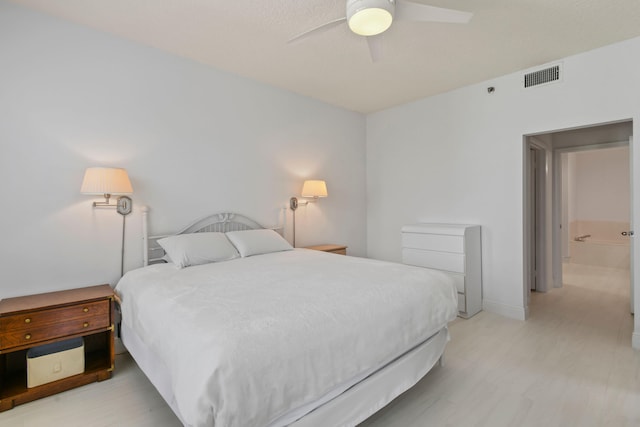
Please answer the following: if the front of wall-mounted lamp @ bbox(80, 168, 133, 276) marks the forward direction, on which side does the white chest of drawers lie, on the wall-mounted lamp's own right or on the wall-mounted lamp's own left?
on the wall-mounted lamp's own left

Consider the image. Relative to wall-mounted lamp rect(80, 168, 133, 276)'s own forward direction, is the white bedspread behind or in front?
in front

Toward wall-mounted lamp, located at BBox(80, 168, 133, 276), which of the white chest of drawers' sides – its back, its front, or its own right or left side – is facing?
front

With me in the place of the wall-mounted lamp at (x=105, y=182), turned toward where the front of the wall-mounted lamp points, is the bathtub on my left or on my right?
on my left

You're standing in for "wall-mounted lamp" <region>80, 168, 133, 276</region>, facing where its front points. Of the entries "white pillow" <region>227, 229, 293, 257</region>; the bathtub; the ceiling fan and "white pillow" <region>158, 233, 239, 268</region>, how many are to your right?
0

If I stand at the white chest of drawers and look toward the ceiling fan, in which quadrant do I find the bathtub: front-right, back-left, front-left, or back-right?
back-left

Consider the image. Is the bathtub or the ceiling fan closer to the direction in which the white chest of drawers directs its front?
the ceiling fan

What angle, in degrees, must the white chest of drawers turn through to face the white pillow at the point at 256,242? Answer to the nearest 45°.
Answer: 0° — it already faces it

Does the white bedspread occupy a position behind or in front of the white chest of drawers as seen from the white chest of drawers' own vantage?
in front

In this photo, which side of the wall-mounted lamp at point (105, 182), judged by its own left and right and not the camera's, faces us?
front

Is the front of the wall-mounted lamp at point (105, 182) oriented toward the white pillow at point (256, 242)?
no

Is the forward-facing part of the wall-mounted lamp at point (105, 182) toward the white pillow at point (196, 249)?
no

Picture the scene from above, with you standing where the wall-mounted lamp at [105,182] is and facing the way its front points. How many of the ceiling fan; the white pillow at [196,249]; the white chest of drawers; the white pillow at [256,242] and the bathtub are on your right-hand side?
0

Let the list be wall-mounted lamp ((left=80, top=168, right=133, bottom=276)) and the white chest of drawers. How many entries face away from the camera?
0

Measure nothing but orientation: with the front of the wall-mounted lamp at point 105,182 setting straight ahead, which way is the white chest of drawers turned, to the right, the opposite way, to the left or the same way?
to the right

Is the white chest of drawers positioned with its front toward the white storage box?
yes

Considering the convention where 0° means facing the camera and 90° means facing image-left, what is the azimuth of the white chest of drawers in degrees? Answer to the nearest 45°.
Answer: approximately 45°
